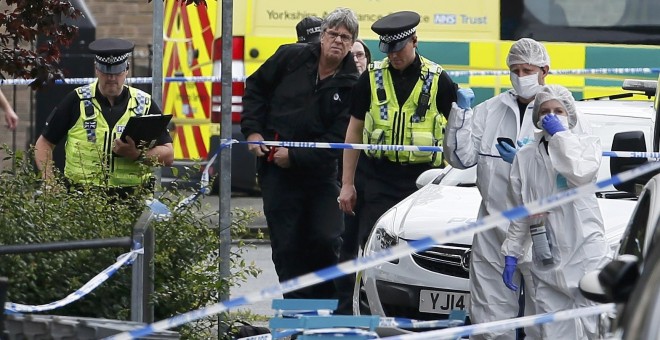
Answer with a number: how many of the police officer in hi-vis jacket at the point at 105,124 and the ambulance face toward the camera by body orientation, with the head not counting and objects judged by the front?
1

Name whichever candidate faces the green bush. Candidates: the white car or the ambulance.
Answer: the white car

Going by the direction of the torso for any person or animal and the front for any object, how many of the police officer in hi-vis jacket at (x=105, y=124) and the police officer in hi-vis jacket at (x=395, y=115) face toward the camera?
2

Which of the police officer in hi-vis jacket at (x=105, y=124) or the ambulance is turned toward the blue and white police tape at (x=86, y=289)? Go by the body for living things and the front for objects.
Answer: the police officer in hi-vis jacket

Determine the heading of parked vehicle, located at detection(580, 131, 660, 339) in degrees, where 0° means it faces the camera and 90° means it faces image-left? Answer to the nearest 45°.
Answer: approximately 45°

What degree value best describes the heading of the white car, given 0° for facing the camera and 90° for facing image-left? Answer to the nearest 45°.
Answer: approximately 45°

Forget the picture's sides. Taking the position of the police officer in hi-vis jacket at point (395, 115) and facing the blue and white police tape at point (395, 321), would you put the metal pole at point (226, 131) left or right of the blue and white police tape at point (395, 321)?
right
